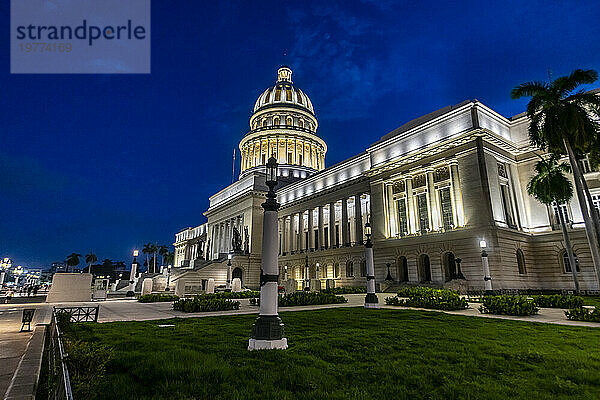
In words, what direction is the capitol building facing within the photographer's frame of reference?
facing the viewer and to the left of the viewer

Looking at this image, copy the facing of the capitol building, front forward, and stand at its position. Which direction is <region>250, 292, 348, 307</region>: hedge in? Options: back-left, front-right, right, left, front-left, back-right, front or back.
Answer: front

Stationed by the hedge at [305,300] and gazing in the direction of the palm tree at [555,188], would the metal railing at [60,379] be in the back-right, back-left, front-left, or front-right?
back-right

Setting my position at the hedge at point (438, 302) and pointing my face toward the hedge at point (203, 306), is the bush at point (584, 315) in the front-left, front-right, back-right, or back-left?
back-left

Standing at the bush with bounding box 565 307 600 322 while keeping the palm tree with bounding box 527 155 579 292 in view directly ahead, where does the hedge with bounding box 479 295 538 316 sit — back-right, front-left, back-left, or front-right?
front-left

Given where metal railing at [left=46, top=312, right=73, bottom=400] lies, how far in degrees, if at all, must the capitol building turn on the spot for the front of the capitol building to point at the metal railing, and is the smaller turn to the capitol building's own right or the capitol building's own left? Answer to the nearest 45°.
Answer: approximately 45° to the capitol building's own left

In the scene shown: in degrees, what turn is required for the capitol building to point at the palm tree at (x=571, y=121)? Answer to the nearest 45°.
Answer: approximately 45° to its left

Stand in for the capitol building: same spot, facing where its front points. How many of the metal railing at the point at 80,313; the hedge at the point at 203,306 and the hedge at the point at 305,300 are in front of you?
3

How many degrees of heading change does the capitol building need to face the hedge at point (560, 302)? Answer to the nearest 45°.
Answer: approximately 45° to its left

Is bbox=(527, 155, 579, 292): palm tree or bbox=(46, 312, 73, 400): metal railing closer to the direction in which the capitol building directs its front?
the metal railing

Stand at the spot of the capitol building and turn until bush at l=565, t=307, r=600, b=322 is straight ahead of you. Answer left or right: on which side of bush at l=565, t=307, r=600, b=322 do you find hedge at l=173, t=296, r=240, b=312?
right

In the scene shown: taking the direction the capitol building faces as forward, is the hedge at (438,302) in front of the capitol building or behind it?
in front

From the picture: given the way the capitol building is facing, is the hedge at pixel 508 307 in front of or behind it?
in front
